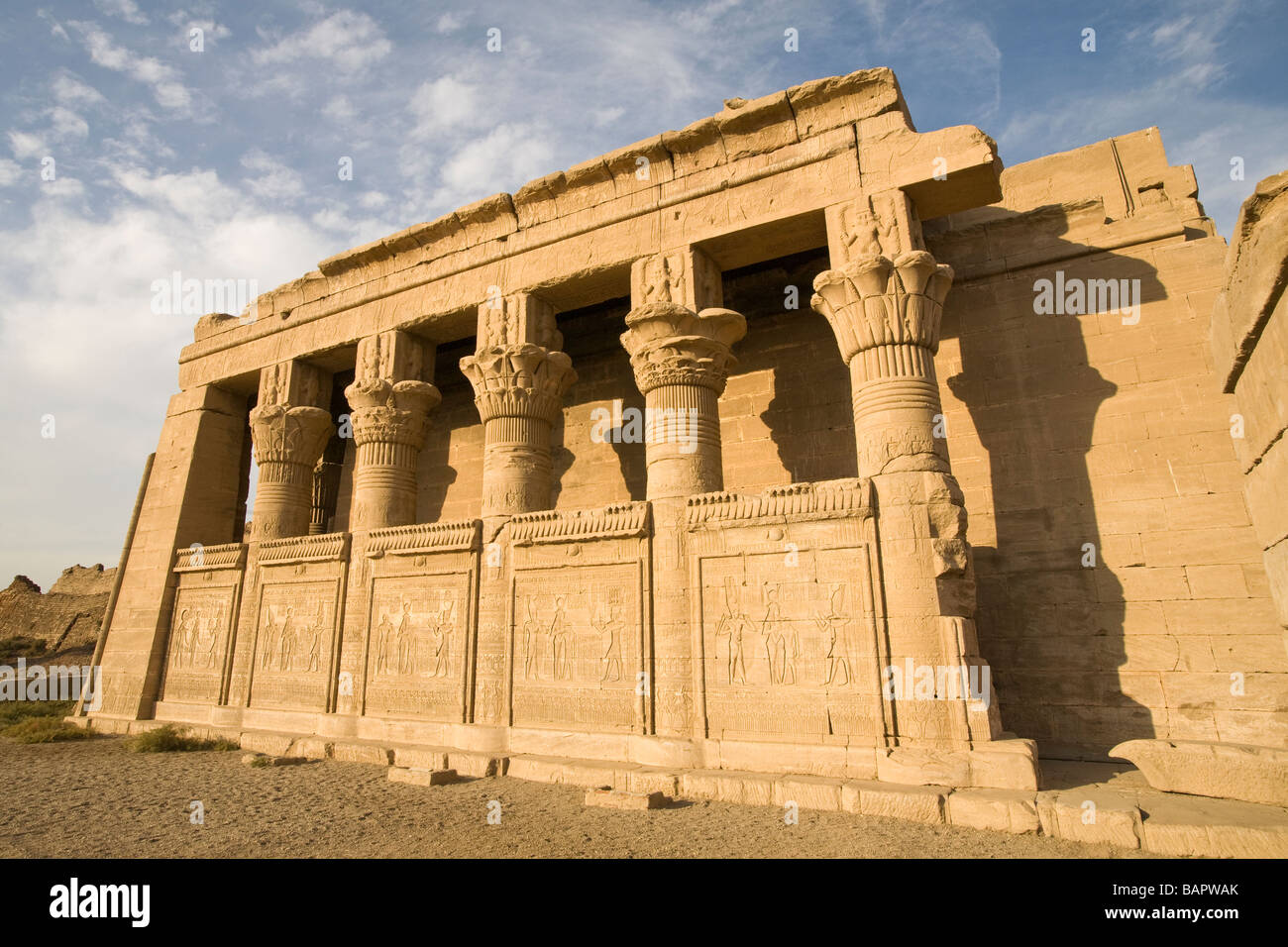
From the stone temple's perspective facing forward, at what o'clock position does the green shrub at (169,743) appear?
The green shrub is roughly at 2 o'clock from the stone temple.

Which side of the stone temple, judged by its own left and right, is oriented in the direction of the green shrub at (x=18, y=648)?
right

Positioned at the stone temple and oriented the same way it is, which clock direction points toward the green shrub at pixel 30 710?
The green shrub is roughly at 2 o'clock from the stone temple.

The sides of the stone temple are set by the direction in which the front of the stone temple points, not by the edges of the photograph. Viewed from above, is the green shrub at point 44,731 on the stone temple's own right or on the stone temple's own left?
on the stone temple's own right

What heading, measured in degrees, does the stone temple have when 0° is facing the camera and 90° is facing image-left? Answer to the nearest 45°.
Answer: approximately 45°
